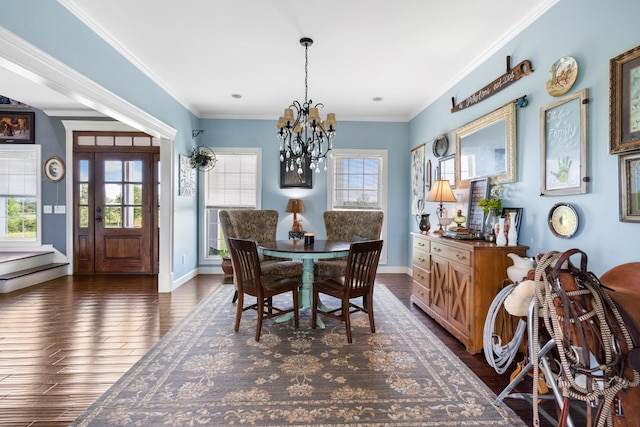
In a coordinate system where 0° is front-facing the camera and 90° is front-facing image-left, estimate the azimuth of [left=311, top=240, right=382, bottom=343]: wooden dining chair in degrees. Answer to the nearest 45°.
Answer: approximately 135°

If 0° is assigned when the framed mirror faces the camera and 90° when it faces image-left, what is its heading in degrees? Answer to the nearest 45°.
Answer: approximately 45°

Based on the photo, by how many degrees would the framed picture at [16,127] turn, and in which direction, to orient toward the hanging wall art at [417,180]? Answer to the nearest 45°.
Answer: approximately 45° to its left

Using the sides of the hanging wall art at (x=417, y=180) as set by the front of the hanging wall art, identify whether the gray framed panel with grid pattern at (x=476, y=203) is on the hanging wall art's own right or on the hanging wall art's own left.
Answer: on the hanging wall art's own left

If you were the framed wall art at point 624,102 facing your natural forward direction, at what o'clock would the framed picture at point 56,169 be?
The framed picture is roughly at 1 o'clock from the framed wall art.

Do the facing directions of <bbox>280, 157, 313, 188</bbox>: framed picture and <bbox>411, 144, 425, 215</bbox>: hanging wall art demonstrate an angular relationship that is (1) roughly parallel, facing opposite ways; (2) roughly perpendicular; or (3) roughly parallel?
roughly perpendicular

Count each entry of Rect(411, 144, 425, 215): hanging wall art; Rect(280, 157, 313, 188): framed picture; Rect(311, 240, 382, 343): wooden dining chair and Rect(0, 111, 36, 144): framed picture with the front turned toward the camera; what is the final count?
2

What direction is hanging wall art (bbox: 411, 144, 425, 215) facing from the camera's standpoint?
to the viewer's left
